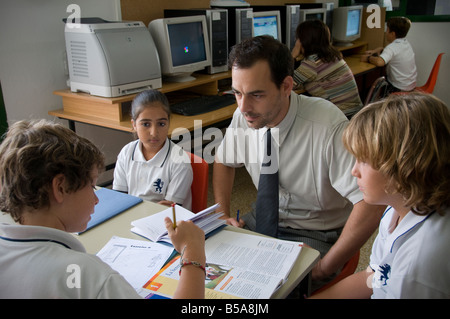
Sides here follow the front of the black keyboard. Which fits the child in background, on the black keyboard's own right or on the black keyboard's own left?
on the black keyboard's own left

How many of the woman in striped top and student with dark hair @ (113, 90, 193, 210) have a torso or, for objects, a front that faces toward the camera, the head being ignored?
1

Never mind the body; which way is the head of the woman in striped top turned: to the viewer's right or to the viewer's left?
to the viewer's left

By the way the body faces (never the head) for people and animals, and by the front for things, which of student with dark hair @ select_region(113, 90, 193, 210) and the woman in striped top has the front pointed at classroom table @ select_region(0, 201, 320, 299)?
the student with dark hair

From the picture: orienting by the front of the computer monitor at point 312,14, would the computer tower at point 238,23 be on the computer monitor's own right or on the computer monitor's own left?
on the computer monitor's own right

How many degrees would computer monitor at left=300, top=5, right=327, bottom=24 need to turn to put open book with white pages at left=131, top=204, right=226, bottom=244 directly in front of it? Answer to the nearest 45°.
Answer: approximately 45° to its right

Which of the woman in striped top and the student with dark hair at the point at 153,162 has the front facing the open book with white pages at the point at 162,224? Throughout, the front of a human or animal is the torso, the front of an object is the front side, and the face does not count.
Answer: the student with dark hair

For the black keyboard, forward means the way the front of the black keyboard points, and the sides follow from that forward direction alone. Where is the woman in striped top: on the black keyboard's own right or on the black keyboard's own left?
on the black keyboard's own left

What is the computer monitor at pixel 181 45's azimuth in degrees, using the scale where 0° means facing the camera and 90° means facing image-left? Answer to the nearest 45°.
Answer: approximately 315°

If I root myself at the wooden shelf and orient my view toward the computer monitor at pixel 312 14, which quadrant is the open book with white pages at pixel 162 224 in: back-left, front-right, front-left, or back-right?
back-right

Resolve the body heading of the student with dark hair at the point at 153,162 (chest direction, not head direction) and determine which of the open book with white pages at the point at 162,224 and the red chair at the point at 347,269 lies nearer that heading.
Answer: the open book with white pages

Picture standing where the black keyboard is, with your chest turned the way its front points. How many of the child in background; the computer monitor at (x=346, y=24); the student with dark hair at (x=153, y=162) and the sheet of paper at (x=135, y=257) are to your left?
2
